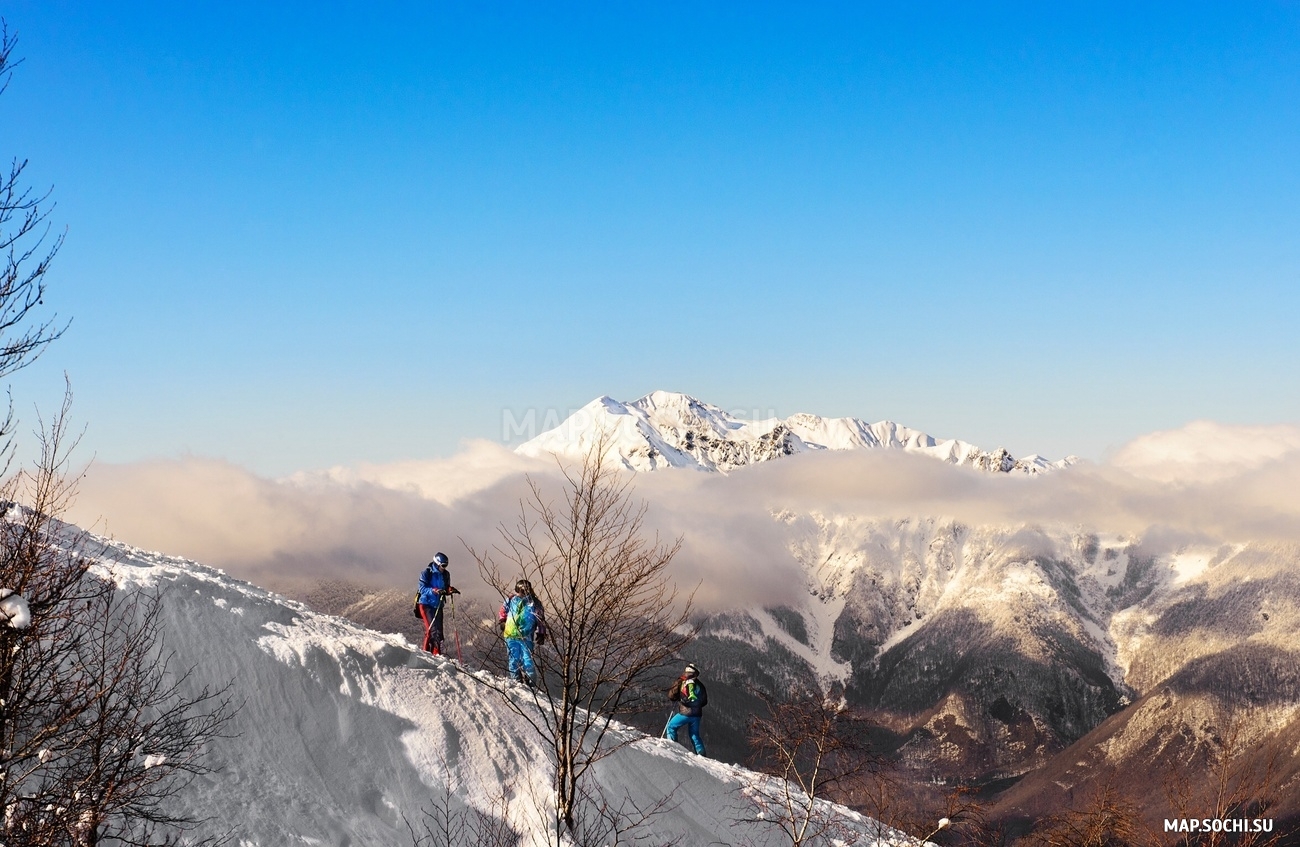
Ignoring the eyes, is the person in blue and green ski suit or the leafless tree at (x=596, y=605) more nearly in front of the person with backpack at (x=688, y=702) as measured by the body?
the person in blue and green ski suit

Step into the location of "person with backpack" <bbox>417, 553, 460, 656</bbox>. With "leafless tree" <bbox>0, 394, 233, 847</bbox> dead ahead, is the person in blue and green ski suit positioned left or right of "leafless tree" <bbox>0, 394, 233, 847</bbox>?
left
